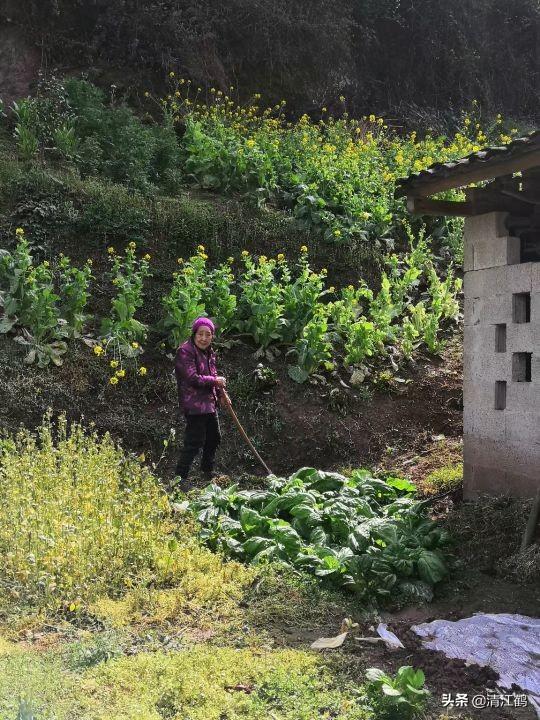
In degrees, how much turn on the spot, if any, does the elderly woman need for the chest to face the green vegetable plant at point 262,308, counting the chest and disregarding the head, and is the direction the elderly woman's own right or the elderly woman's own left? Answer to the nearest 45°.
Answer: approximately 135° to the elderly woman's own left

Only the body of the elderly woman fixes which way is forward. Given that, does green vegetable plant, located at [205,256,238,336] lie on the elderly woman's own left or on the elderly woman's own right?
on the elderly woman's own left

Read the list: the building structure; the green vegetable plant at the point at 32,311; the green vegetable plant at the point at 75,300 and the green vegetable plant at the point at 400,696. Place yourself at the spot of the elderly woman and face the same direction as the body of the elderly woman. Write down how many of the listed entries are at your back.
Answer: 2

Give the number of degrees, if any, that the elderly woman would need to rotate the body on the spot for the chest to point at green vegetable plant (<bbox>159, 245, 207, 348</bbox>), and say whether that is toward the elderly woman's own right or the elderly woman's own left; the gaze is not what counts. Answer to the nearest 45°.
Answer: approximately 135° to the elderly woman's own left

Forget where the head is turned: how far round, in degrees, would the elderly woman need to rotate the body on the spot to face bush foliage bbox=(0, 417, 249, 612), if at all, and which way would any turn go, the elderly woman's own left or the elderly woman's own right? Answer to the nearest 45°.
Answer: approximately 45° to the elderly woman's own right

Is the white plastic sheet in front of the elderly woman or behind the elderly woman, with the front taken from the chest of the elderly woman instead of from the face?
in front

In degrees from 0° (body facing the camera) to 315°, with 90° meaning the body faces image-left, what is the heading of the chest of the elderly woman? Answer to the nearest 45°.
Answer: approximately 315°

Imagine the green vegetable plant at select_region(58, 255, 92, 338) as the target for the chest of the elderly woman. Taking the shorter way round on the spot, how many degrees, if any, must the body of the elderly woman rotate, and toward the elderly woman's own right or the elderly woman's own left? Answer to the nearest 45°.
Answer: approximately 180°

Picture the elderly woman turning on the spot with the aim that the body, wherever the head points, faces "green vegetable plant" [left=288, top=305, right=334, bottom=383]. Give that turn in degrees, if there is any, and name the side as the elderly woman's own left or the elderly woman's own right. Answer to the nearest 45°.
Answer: approximately 90° to the elderly woman's own left

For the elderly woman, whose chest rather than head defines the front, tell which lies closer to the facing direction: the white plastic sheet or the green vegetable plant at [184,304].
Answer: the white plastic sheet

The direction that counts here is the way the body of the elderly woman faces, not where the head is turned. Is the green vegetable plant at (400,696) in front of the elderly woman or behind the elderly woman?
in front

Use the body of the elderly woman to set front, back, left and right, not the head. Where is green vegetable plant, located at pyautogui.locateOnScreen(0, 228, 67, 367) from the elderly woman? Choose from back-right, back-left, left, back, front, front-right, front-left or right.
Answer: back

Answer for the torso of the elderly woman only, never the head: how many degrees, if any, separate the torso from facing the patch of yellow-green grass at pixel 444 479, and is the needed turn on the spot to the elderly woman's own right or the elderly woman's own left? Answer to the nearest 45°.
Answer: approximately 45° to the elderly woman's own left
